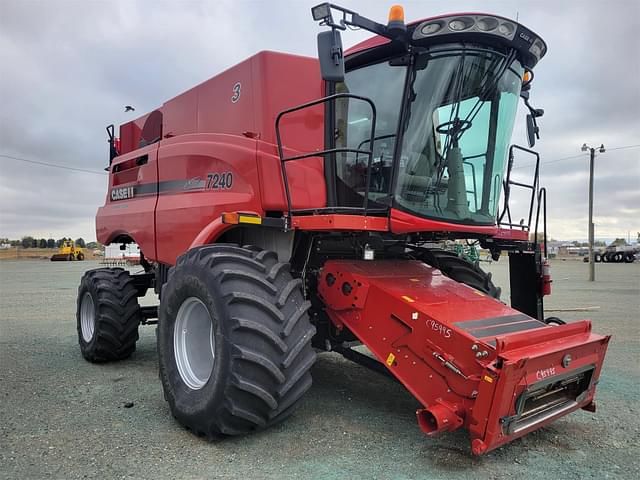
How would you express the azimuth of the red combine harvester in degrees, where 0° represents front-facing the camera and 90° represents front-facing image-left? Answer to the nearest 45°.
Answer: approximately 315°

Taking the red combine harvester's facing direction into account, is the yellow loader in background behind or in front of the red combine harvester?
behind
